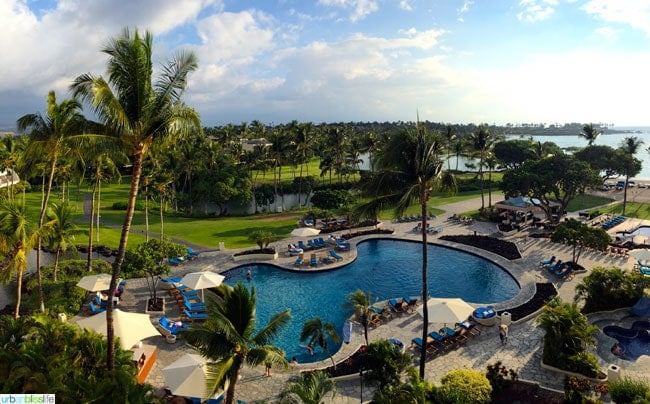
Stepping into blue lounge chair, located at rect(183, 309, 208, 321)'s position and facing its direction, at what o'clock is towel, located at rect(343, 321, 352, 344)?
The towel is roughly at 1 o'clock from the blue lounge chair.

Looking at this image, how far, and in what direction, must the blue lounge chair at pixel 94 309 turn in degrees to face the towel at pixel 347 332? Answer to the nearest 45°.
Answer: approximately 45° to its right

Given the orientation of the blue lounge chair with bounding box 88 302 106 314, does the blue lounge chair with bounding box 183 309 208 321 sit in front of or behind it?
in front

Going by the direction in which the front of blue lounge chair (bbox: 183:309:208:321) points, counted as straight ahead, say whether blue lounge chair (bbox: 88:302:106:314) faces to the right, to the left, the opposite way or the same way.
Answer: the same way

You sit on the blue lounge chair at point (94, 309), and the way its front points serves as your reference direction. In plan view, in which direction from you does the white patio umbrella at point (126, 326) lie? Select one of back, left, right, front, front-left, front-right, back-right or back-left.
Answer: right

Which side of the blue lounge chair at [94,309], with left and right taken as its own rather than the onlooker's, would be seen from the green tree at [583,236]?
front

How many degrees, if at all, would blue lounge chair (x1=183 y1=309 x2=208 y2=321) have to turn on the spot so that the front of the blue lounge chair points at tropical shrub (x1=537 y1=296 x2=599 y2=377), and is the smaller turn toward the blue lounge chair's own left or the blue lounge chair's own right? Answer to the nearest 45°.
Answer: approximately 45° to the blue lounge chair's own right

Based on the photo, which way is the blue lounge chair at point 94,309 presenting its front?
to the viewer's right

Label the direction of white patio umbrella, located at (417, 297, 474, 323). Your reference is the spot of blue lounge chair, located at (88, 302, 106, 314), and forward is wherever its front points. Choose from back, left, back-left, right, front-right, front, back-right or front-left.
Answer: front-right

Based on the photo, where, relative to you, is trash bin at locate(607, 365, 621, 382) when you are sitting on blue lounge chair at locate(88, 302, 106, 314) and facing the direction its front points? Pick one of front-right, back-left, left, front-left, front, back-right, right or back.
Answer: front-right

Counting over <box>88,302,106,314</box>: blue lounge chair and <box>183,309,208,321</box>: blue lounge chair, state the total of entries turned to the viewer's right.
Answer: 2

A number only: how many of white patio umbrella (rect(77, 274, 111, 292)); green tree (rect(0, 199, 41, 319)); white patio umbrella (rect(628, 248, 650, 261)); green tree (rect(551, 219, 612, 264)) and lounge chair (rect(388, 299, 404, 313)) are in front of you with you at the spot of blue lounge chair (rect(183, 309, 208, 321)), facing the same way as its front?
3

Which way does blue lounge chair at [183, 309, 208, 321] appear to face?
to the viewer's right

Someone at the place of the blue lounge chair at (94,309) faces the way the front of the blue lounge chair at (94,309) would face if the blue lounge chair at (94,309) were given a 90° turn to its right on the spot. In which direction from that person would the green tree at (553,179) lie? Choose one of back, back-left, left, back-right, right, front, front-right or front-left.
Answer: left
